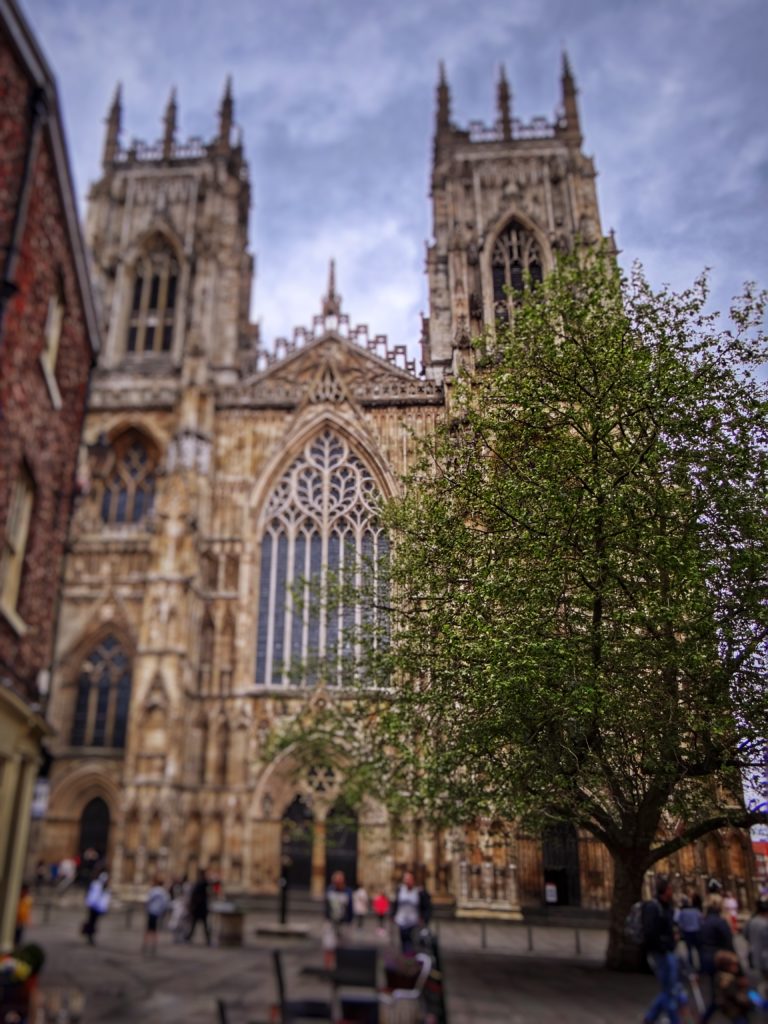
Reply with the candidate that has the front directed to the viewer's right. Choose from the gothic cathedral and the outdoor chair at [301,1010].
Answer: the outdoor chair

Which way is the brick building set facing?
to the viewer's right

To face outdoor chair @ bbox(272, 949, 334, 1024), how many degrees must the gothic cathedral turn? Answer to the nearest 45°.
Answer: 0° — it already faces it

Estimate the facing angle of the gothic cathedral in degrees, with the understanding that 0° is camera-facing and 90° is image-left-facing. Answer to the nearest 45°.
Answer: approximately 0°

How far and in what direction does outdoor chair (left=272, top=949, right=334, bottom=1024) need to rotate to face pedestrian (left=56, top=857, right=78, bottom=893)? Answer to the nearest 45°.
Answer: approximately 90° to its left

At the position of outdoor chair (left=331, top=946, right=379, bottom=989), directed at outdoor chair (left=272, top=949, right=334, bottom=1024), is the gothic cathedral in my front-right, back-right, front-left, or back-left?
back-right
